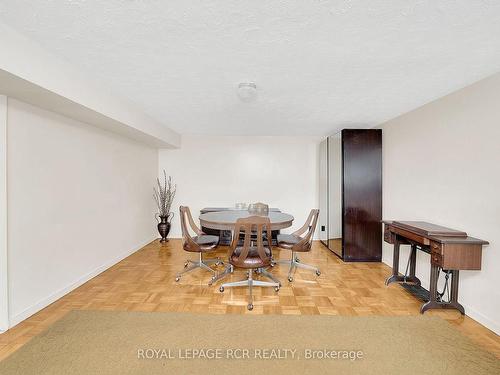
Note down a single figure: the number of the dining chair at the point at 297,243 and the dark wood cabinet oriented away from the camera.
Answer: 0

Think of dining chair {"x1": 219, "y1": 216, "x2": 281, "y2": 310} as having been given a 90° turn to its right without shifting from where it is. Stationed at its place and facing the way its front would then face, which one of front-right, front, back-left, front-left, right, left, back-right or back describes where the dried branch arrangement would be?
back-left

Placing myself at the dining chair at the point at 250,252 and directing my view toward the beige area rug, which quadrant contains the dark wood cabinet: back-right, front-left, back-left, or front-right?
back-left

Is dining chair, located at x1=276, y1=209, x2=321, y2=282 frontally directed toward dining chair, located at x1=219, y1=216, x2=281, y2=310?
no

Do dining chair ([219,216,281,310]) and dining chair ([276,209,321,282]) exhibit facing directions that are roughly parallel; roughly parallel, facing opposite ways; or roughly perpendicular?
roughly perpendicular

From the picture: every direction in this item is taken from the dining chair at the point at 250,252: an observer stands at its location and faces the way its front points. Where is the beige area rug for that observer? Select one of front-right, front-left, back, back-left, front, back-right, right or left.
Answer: back

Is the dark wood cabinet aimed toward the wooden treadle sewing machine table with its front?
no

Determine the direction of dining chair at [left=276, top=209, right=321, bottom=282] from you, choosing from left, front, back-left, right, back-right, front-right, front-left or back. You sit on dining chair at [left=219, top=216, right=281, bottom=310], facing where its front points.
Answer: front-right

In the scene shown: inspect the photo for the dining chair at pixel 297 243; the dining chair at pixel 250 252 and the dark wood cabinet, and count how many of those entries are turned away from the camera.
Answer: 1

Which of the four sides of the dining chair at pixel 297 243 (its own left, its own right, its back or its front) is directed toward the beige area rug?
left

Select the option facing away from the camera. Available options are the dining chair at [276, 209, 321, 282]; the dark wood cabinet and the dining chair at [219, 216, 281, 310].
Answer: the dining chair at [219, 216, 281, 310]

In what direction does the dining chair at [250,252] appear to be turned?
away from the camera

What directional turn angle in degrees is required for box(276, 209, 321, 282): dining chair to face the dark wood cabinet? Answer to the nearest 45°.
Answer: approximately 135° to its right

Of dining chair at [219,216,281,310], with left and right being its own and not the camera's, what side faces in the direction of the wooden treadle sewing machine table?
right

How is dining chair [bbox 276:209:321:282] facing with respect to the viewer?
to the viewer's left
